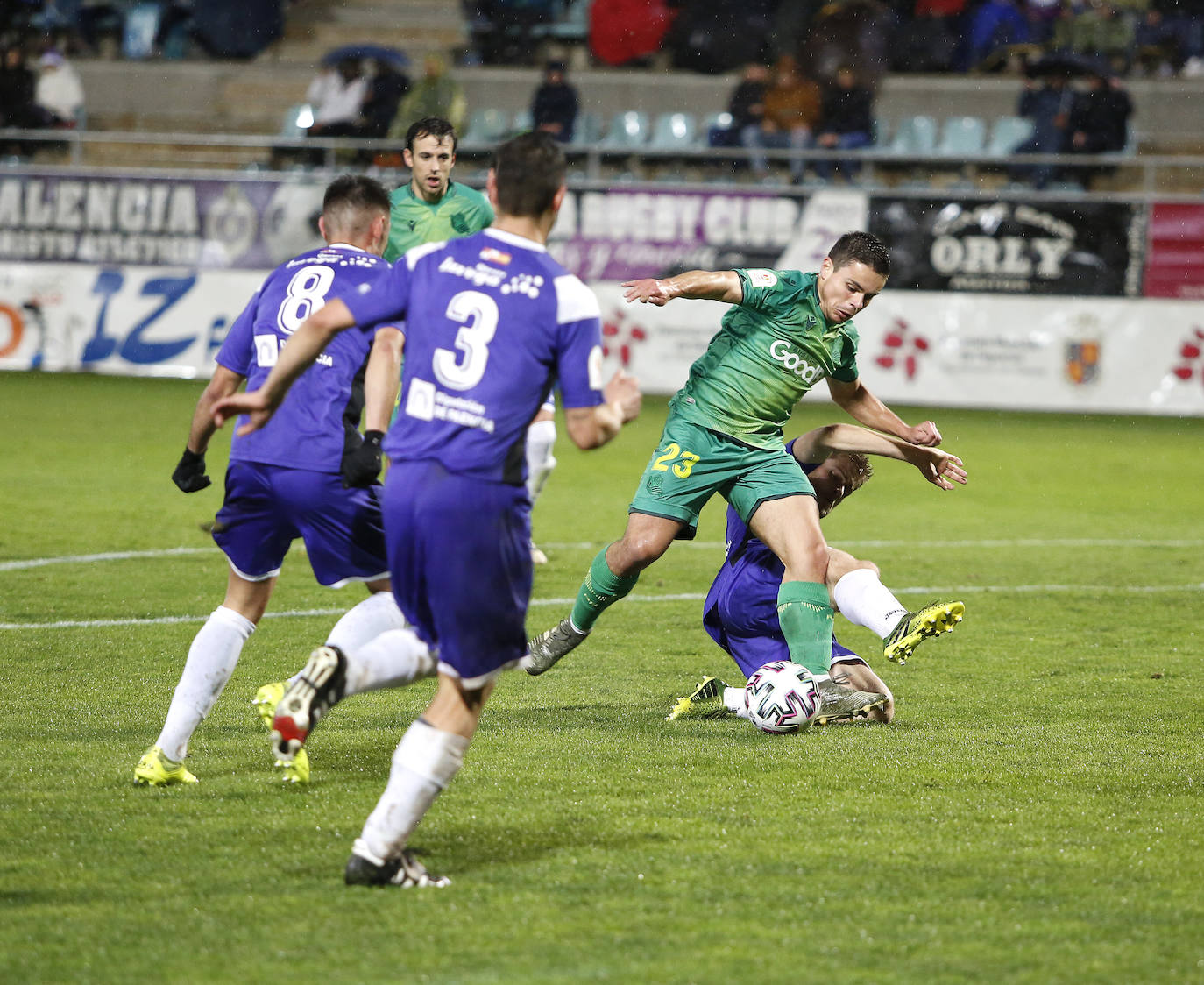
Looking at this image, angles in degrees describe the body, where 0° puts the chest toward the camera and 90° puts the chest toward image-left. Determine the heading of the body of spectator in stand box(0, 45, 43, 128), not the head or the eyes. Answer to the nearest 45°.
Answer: approximately 0°

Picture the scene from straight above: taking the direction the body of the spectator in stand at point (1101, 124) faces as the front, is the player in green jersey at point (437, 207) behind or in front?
in front

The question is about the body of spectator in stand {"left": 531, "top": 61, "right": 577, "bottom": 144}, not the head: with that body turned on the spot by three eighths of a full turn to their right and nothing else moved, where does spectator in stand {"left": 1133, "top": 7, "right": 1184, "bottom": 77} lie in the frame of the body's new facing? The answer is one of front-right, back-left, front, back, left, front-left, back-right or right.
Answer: back-right

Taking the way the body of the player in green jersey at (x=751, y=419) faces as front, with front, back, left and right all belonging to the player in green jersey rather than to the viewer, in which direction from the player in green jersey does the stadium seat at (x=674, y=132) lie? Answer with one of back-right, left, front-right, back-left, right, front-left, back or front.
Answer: back-left

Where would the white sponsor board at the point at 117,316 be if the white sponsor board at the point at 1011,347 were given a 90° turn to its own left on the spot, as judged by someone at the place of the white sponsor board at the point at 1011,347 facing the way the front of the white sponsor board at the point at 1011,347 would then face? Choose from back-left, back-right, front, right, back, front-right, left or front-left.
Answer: back

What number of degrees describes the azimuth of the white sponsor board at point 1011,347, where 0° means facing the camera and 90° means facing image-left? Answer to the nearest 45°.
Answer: approximately 0°

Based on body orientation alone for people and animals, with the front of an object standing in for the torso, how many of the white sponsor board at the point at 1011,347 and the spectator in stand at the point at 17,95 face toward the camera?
2

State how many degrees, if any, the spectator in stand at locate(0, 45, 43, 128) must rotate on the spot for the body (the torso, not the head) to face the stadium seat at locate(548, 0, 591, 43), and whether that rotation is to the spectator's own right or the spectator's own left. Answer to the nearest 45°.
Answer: approximately 90° to the spectator's own left

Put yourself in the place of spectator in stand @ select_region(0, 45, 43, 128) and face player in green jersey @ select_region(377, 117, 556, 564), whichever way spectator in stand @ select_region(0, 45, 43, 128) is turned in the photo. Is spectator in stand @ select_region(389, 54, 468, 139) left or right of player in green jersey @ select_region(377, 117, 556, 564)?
left

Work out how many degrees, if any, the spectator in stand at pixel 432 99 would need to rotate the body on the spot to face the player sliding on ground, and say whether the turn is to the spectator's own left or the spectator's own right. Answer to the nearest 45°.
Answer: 0° — they already face them

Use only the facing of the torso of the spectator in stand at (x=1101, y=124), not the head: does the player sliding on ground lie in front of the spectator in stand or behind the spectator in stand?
in front
